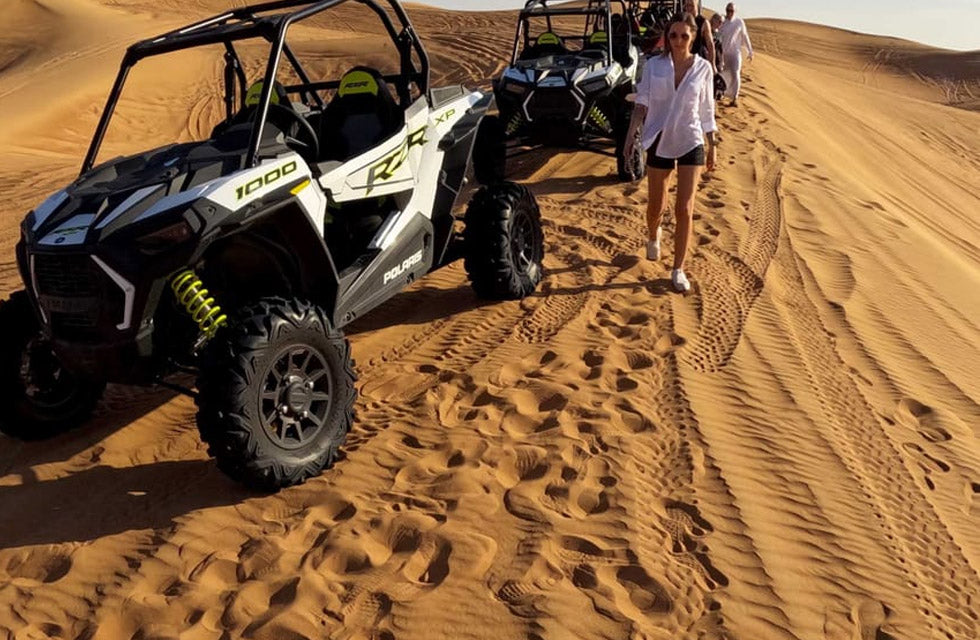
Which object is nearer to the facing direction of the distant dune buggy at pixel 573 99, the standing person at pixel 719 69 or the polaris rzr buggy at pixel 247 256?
the polaris rzr buggy

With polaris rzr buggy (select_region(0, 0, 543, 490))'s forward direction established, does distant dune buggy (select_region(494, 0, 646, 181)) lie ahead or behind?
behind

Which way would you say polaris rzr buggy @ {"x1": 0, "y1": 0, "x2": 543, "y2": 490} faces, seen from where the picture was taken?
facing the viewer and to the left of the viewer

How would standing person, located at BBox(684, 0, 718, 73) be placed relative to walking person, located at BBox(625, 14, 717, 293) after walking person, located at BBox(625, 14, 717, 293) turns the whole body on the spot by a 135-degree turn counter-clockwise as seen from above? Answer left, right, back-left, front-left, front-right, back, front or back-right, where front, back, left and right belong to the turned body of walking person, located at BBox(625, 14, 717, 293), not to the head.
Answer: front-left

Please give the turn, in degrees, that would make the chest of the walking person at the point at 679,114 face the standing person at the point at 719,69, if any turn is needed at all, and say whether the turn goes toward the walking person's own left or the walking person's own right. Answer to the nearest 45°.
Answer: approximately 180°

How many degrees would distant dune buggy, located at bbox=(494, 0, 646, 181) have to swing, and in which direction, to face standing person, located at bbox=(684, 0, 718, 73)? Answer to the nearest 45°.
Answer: approximately 135° to its left

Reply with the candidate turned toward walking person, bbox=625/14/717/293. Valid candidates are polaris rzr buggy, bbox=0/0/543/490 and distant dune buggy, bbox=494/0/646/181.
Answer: the distant dune buggy

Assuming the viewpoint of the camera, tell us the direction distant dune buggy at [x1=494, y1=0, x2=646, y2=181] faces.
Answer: facing the viewer

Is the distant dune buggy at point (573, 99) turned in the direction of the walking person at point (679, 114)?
yes

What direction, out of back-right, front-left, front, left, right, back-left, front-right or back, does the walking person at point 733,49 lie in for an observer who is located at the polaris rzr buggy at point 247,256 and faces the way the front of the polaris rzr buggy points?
back

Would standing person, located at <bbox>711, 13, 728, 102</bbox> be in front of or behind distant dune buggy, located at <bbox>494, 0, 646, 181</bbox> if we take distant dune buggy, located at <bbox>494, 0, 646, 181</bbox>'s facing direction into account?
behind

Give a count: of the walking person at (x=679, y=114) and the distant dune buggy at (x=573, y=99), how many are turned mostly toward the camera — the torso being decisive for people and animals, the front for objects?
2

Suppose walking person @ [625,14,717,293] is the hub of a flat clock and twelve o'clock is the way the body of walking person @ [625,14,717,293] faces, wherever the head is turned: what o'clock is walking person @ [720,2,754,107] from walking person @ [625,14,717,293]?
walking person @ [720,2,754,107] is roughly at 6 o'clock from walking person @ [625,14,717,293].
